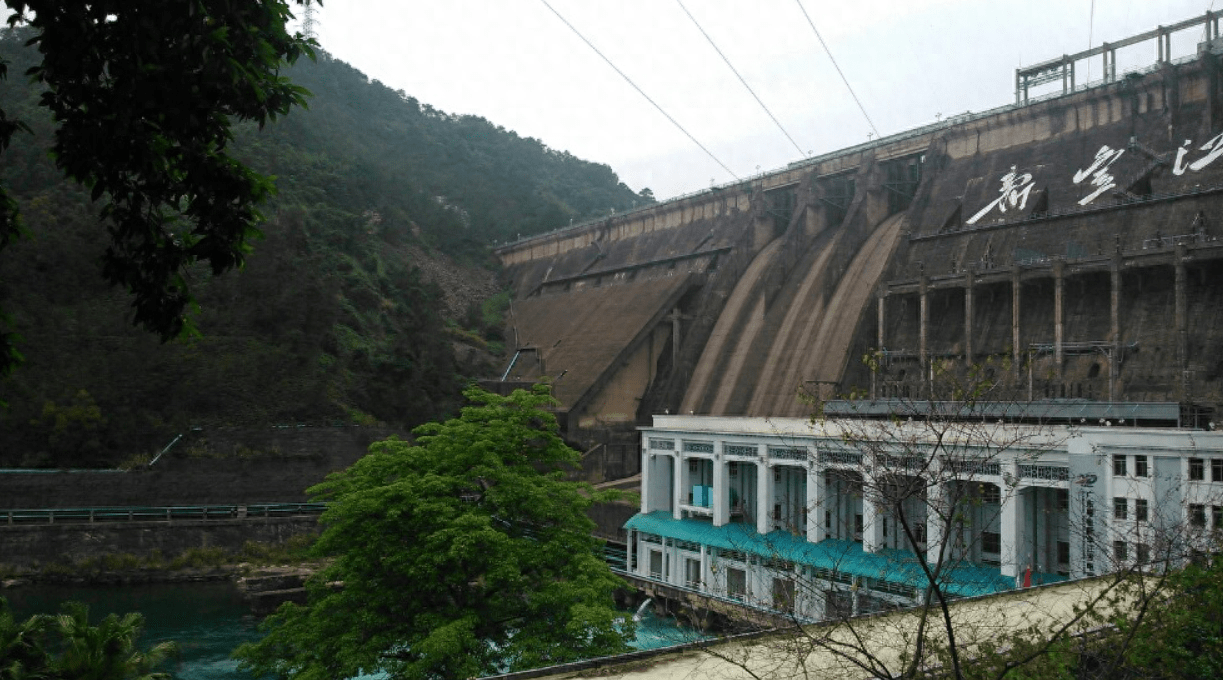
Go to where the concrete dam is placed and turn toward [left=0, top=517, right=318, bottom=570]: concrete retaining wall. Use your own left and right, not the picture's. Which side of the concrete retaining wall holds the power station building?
left

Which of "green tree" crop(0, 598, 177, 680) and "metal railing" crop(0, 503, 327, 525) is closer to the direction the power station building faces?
the green tree

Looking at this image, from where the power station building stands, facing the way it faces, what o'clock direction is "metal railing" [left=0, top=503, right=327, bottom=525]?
The metal railing is roughly at 2 o'clock from the power station building.

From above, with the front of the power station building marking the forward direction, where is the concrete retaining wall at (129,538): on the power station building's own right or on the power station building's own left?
on the power station building's own right

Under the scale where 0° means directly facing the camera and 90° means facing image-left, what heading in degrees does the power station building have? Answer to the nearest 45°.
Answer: approximately 45°

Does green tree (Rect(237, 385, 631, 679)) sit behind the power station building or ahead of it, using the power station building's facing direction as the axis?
ahead

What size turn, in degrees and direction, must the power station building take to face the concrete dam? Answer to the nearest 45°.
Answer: approximately 135° to its right

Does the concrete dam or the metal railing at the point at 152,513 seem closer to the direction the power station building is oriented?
the metal railing

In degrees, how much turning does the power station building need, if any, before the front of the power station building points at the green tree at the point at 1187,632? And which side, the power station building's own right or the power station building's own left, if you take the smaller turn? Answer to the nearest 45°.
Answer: approximately 45° to the power station building's own left

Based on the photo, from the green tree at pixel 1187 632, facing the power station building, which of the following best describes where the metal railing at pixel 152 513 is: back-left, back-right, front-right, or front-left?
front-left

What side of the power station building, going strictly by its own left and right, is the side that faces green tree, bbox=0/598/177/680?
front

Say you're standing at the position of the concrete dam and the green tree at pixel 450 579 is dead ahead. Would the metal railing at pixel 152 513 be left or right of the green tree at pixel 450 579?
right

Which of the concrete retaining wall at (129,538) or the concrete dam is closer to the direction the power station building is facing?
the concrete retaining wall

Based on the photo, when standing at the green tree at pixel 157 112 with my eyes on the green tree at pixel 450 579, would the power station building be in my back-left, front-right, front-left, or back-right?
front-right
